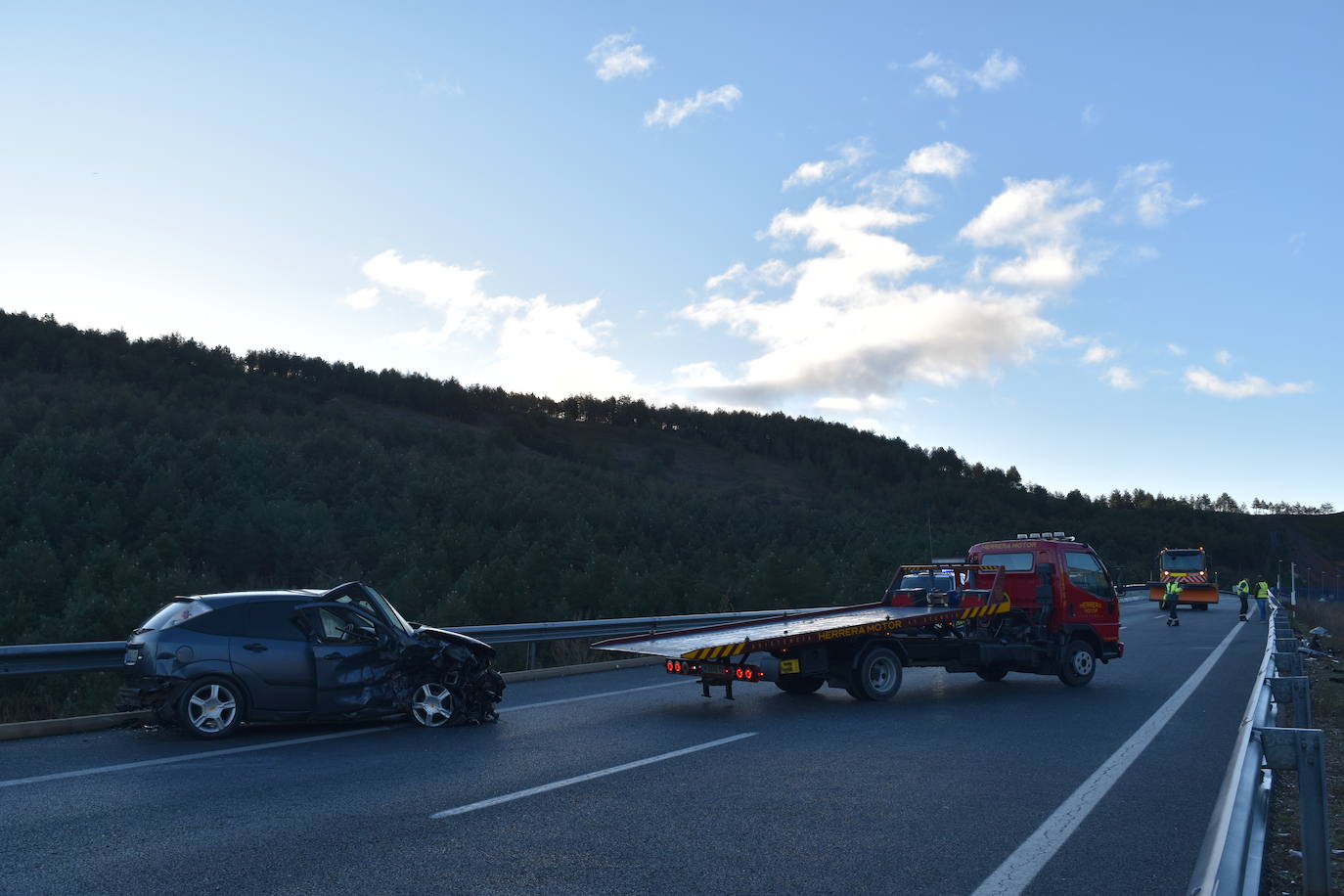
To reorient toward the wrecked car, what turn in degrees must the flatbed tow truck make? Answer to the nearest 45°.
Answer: approximately 180°

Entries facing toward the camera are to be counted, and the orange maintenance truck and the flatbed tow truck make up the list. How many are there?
1

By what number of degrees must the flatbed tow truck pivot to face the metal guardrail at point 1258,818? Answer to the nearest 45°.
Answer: approximately 135° to its right

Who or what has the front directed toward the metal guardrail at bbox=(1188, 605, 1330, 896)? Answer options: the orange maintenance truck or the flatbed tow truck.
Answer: the orange maintenance truck

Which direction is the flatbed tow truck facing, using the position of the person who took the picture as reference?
facing away from the viewer and to the right of the viewer

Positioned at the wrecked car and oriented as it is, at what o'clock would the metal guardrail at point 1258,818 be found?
The metal guardrail is roughly at 2 o'clock from the wrecked car.

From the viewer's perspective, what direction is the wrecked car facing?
to the viewer's right

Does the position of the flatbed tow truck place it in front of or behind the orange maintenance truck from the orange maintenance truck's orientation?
in front

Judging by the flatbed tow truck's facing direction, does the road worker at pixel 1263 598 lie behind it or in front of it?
in front

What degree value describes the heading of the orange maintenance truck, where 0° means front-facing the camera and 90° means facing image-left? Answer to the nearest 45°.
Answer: approximately 0°

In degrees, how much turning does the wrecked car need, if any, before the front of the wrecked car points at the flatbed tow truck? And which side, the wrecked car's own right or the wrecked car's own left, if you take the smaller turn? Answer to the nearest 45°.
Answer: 0° — it already faces it
